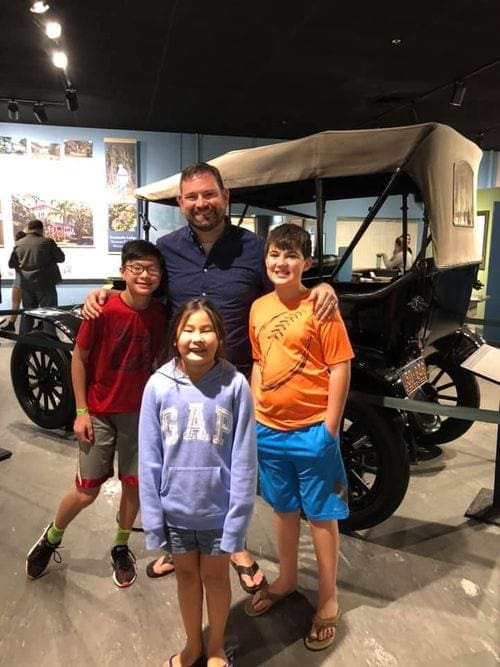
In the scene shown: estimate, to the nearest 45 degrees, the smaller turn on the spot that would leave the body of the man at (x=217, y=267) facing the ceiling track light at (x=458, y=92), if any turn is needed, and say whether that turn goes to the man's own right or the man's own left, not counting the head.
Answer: approximately 135° to the man's own left

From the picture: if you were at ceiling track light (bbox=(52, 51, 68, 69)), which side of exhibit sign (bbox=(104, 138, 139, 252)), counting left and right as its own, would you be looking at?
front

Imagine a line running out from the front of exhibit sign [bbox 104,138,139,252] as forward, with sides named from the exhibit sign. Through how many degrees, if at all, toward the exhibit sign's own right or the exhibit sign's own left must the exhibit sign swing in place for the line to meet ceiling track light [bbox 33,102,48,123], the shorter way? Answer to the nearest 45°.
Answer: approximately 45° to the exhibit sign's own right

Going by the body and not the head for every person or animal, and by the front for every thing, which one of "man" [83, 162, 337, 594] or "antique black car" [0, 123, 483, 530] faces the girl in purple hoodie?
the man

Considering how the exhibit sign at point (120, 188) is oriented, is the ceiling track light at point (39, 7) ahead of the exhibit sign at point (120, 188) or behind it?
ahead

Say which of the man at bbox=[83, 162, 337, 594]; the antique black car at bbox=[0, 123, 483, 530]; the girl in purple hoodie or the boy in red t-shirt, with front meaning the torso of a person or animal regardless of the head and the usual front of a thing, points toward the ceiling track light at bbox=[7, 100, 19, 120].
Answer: the antique black car

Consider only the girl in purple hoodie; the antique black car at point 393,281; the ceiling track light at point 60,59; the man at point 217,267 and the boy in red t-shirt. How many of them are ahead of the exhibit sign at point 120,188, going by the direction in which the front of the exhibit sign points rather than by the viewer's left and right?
5

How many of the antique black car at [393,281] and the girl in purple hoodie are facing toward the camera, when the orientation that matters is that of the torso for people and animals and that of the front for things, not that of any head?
1

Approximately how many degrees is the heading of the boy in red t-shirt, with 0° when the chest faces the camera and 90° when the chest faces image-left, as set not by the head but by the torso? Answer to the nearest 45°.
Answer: approximately 0°
